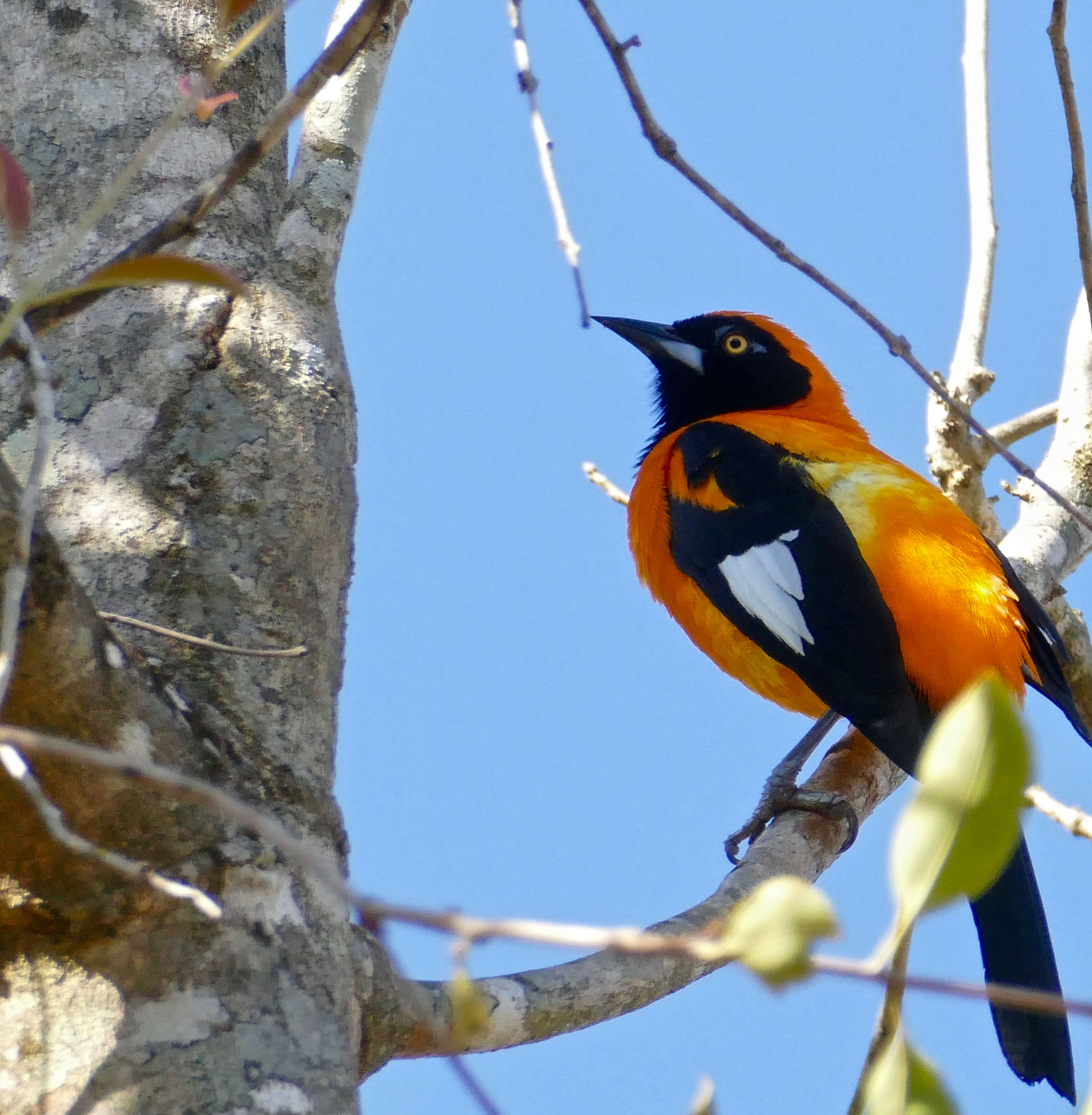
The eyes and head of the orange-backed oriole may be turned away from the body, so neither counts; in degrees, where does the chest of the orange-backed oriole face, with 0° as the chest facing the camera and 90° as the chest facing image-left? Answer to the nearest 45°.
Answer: approximately 135°

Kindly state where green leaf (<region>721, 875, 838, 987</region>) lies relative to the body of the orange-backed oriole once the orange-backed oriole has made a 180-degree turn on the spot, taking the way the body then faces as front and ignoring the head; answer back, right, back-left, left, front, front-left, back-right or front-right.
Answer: front-right

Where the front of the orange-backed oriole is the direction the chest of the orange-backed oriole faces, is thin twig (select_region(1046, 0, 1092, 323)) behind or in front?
behind

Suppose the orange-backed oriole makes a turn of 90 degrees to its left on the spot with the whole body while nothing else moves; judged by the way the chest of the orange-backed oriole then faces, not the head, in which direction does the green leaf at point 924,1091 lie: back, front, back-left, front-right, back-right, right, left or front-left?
front-left

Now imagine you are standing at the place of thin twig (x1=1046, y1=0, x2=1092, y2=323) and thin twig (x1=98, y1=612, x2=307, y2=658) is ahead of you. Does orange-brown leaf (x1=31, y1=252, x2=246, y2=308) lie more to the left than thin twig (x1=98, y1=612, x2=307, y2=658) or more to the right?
left

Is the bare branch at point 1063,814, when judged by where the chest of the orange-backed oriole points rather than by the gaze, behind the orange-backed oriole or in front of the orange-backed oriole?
behind

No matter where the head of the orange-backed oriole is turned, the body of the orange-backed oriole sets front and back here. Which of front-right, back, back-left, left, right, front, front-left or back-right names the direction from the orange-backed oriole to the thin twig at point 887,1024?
back-left

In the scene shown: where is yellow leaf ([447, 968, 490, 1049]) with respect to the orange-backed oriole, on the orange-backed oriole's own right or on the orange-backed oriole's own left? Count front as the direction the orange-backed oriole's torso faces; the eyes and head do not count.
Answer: on the orange-backed oriole's own left
